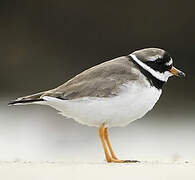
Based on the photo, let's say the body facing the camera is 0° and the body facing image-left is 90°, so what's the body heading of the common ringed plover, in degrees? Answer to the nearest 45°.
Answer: approximately 270°
